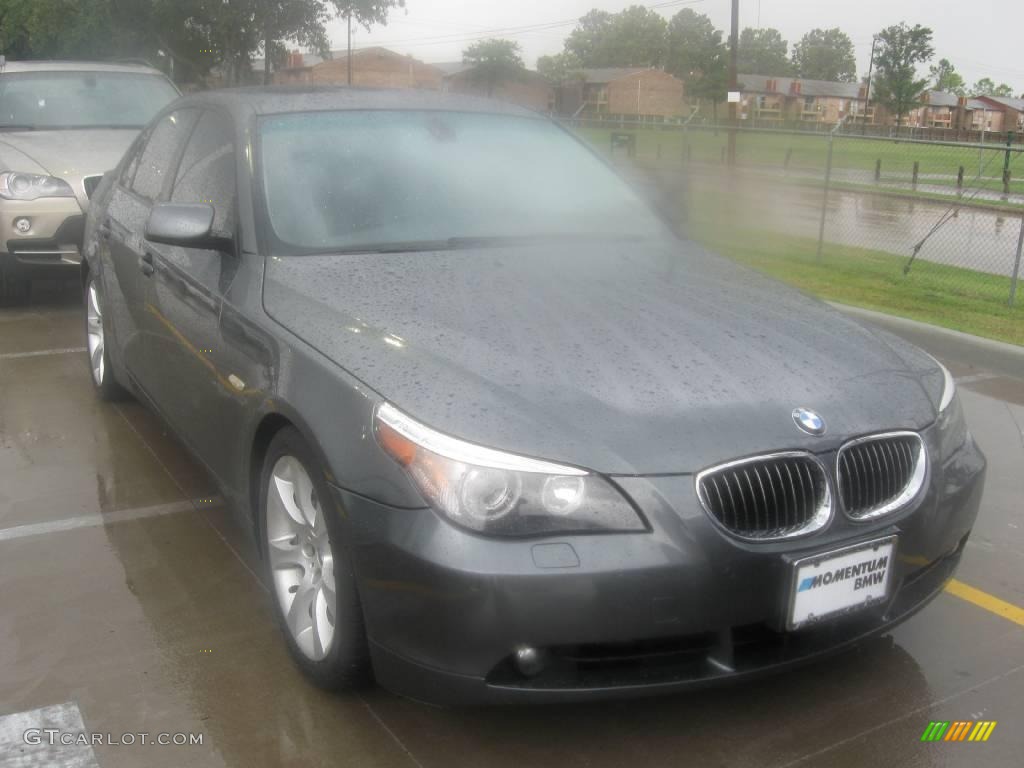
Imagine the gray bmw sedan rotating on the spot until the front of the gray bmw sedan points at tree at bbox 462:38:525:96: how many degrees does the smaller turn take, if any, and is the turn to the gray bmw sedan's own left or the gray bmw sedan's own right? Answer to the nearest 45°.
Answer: approximately 135° to the gray bmw sedan's own left

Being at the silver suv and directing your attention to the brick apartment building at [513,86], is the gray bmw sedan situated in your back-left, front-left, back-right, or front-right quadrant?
back-right

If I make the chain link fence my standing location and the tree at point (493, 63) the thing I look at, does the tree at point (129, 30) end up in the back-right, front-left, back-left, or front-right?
front-left

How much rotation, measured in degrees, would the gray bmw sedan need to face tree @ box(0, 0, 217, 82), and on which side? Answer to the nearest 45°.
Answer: approximately 135° to its left

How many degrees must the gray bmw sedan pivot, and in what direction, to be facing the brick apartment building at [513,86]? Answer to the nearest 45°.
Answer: approximately 135° to its left

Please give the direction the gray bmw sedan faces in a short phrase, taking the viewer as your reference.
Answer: facing the viewer and to the right of the viewer

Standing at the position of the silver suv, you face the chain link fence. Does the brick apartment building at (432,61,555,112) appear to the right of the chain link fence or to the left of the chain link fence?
left

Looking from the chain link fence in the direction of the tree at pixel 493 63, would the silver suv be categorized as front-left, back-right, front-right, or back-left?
back-left

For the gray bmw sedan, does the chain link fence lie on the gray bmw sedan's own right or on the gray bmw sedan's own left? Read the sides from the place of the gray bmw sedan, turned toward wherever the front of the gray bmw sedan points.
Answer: on the gray bmw sedan's own left

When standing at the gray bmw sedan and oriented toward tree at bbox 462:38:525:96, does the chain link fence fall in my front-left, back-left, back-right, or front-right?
front-right

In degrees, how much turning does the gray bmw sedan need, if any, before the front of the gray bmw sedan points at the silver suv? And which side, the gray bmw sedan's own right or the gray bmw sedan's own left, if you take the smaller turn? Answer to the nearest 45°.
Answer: approximately 180°
